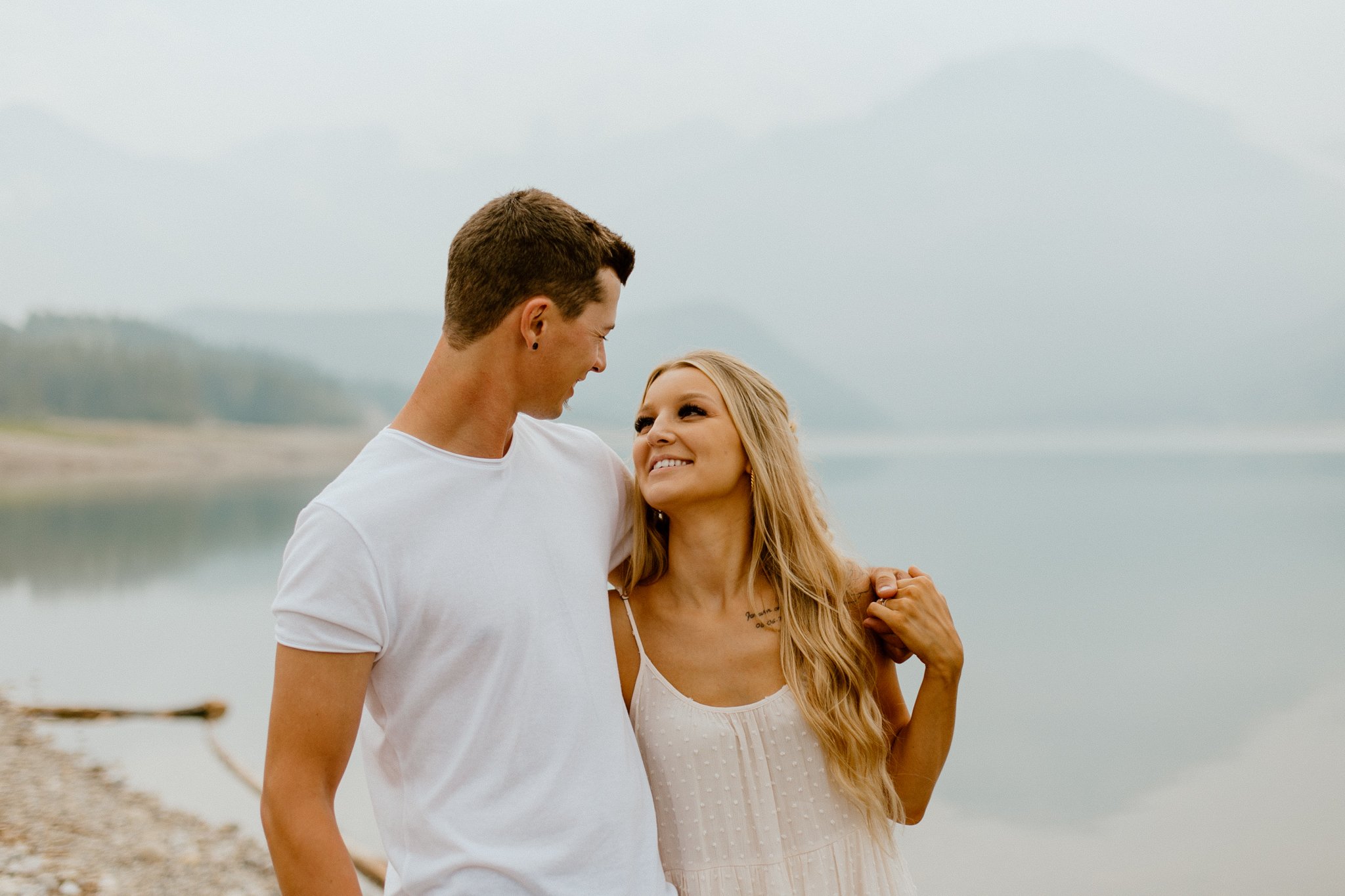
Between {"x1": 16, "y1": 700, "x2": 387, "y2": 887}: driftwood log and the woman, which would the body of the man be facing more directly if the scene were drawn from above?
the woman

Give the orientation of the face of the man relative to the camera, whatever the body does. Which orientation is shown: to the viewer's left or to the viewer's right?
to the viewer's right

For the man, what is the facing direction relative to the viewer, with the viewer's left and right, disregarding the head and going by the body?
facing the viewer and to the right of the viewer

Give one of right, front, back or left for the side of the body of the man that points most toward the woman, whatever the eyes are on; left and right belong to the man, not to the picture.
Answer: left

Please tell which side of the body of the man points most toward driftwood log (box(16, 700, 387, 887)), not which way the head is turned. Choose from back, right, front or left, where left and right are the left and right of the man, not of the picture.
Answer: back

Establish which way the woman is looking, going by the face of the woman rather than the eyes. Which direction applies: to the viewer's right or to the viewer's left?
to the viewer's left
